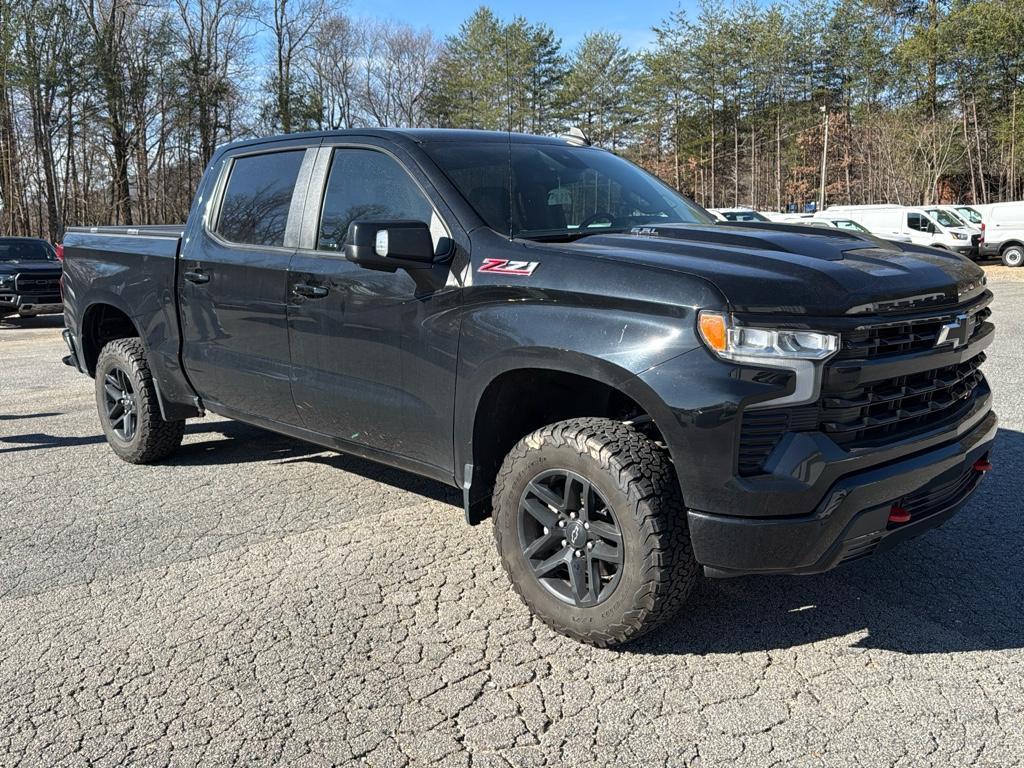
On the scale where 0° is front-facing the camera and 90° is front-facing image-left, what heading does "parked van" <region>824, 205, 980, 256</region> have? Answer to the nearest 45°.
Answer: approximately 315°

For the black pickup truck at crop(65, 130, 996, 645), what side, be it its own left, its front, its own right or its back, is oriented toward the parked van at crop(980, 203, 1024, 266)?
left

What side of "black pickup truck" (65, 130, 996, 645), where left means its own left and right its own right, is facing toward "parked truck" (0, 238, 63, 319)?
back

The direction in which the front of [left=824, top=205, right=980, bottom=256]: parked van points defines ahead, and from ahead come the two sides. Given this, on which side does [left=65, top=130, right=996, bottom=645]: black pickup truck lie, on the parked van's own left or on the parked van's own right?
on the parked van's own right

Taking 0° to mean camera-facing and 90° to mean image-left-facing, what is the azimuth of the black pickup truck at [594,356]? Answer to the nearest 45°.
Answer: approximately 315°
